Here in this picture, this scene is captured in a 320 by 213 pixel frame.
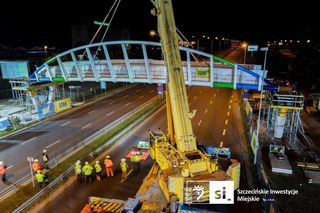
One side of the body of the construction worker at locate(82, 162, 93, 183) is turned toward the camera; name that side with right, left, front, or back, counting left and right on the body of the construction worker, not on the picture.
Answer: back

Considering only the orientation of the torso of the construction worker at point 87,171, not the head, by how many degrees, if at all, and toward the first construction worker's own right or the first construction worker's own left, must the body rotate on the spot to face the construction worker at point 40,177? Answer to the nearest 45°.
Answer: approximately 90° to the first construction worker's own left

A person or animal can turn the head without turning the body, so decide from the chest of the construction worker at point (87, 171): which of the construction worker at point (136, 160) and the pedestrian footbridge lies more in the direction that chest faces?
the pedestrian footbridge

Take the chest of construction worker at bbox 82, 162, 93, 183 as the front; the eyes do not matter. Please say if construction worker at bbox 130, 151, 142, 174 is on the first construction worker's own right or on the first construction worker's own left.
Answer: on the first construction worker's own right

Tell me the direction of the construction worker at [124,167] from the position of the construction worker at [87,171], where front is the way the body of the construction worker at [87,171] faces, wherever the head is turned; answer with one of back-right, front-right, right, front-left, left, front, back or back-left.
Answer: right

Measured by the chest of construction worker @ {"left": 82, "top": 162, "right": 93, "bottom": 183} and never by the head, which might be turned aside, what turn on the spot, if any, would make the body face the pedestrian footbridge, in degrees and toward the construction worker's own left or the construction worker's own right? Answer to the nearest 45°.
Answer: approximately 45° to the construction worker's own right

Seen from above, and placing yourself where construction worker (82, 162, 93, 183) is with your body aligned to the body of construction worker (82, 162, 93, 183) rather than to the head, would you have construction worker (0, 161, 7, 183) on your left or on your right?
on your left

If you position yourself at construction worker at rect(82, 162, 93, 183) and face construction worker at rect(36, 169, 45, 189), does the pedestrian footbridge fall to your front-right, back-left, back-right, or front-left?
back-right

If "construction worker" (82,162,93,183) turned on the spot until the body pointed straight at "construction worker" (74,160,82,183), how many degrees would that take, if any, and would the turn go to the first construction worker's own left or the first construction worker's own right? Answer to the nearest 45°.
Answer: approximately 45° to the first construction worker's own left
